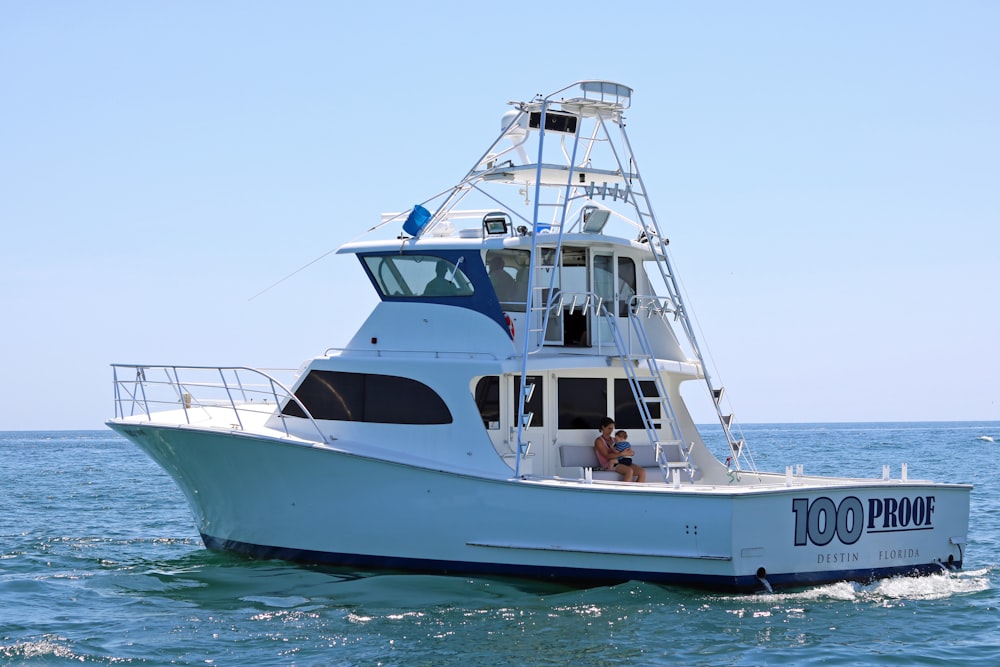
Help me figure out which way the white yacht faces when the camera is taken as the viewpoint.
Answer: facing away from the viewer and to the left of the viewer
